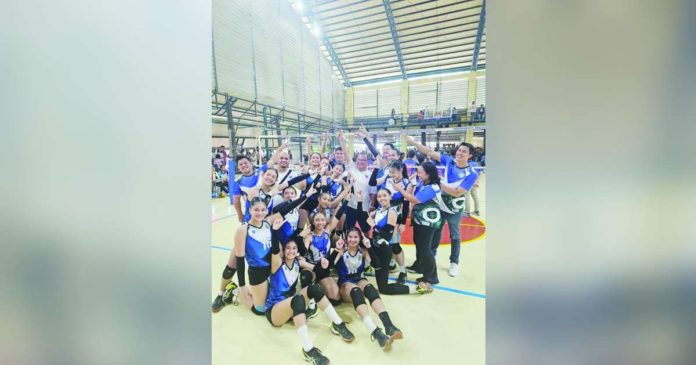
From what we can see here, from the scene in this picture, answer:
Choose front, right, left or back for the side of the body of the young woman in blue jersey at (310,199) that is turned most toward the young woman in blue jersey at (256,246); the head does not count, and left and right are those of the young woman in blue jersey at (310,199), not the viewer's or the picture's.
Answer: front

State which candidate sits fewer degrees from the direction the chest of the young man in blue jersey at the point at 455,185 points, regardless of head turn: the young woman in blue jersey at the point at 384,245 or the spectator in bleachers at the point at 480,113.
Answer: the young woman in blue jersey

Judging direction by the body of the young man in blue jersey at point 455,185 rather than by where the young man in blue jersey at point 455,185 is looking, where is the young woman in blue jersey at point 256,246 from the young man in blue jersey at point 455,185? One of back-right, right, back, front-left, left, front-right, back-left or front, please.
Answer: front-right

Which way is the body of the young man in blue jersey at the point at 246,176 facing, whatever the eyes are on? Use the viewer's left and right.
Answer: facing the viewer

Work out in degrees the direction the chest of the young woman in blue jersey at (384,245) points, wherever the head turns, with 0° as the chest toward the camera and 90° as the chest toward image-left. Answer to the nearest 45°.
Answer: approximately 45°

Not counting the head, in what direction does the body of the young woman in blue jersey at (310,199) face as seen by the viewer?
toward the camera

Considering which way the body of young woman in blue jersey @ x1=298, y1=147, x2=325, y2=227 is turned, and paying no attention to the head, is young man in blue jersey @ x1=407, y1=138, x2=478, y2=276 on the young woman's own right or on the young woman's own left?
on the young woman's own left

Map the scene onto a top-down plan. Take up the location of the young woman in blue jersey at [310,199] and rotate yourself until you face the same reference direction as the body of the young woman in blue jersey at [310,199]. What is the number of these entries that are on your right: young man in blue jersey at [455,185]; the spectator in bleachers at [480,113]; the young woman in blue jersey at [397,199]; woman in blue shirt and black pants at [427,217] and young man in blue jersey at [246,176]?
1

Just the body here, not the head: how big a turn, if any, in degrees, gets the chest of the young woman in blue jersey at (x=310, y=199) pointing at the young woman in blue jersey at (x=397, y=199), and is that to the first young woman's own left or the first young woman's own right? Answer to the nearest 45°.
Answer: approximately 90° to the first young woman's own left

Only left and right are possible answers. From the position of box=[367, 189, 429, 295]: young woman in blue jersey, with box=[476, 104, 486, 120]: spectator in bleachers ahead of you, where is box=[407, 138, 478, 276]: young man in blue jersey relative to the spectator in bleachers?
right

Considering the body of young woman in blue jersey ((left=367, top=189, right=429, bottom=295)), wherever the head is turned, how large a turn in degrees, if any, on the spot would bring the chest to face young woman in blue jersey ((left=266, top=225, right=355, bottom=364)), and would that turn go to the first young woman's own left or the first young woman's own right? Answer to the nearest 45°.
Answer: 0° — they already face them

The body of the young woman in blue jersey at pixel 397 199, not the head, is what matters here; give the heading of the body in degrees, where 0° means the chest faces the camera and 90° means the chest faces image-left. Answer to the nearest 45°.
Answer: approximately 45°
